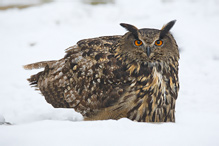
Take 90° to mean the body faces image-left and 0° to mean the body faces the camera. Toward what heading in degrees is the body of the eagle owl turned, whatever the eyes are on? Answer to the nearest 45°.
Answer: approximately 315°
